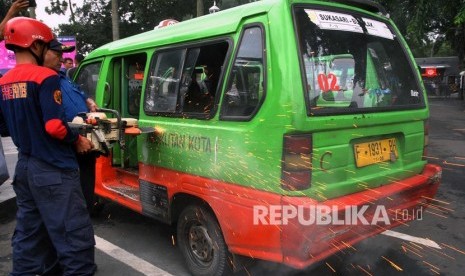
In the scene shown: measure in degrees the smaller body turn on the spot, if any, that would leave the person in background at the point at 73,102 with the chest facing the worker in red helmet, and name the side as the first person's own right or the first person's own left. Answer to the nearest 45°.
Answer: approximately 135° to the first person's own right

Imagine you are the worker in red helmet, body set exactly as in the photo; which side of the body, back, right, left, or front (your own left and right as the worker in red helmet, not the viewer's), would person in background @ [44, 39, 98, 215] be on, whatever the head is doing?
front

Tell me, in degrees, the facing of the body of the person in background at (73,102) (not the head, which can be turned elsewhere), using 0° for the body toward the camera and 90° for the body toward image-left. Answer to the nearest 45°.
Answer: approximately 270°

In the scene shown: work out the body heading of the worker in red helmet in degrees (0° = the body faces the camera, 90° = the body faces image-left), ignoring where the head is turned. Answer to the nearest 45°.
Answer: approximately 225°

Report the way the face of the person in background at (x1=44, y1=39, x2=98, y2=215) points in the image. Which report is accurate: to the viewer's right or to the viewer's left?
to the viewer's right

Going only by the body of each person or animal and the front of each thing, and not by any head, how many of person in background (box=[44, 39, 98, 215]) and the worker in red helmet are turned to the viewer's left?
0
